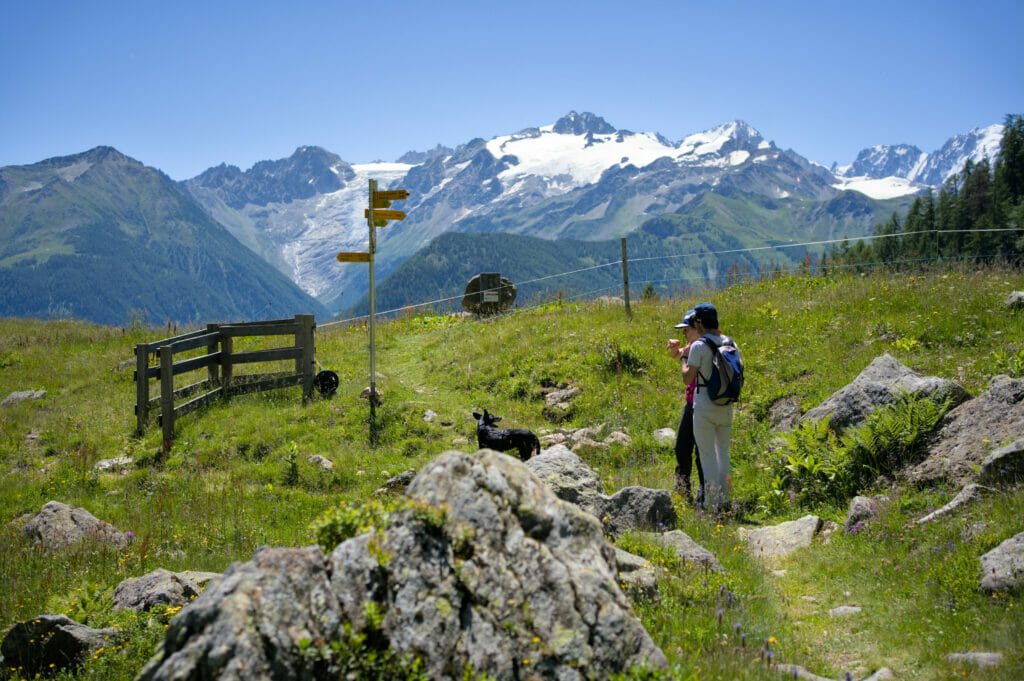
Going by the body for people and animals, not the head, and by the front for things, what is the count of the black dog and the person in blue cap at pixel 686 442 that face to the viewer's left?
2

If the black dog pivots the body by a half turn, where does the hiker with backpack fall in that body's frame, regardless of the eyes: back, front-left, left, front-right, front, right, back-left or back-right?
front

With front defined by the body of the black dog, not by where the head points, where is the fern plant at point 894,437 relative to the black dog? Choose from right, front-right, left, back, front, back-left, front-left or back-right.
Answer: back

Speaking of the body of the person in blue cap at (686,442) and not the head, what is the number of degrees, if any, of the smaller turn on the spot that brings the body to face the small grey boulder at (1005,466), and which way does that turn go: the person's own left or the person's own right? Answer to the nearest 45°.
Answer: approximately 135° to the person's own left

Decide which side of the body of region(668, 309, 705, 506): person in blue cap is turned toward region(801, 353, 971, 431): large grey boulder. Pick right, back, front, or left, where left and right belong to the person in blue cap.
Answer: back

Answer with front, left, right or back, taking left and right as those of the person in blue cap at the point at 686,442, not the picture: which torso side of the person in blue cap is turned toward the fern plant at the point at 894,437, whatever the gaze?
back

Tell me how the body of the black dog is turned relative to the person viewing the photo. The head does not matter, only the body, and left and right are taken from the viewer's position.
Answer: facing to the left of the viewer

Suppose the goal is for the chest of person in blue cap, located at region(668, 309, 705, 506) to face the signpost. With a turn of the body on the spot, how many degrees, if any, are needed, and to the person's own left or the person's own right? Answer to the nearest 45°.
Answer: approximately 45° to the person's own right

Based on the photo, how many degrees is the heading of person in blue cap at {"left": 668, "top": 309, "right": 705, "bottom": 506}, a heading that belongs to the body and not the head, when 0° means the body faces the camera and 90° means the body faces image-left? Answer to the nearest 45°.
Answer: approximately 90°

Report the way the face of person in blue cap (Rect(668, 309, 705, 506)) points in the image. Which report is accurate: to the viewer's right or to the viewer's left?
to the viewer's left

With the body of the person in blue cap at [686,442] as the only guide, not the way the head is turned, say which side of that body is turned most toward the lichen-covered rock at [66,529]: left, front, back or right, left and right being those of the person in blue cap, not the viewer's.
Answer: front

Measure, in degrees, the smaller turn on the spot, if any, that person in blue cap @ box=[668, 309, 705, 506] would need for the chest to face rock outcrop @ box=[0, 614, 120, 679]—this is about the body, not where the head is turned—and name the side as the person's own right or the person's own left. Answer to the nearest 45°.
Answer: approximately 45° to the person's own left
